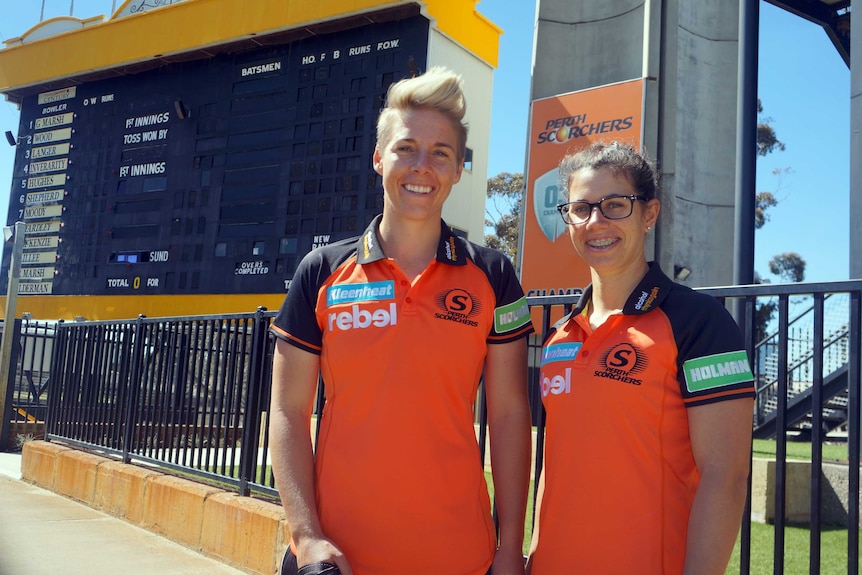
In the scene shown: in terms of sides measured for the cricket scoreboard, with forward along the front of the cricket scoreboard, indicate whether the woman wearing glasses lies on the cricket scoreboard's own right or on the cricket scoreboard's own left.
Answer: on the cricket scoreboard's own left

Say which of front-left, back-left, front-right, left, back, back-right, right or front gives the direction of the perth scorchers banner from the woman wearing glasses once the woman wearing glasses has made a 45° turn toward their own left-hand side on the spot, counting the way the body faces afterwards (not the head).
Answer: back

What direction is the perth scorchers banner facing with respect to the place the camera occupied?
facing the viewer and to the left of the viewer

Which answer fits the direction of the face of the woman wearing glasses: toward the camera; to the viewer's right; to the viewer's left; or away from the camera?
toward the camera

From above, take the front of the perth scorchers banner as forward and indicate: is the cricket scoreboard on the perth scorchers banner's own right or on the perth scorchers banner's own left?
on the perth scorchers banner's own right

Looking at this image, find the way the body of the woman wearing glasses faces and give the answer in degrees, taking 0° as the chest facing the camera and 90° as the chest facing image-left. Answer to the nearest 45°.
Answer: approximately 45°

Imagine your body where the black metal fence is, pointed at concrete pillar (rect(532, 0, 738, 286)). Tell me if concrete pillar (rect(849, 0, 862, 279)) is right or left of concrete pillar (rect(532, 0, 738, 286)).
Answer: right
